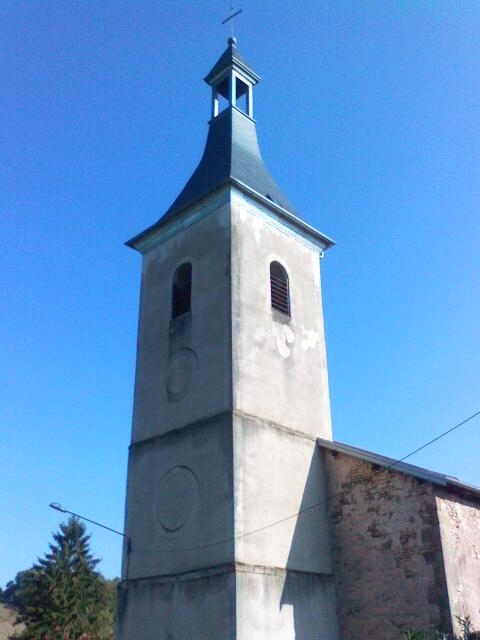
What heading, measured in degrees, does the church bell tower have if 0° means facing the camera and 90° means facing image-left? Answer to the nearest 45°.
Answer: approximately 45°

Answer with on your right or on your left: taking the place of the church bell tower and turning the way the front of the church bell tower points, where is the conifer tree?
on your right
